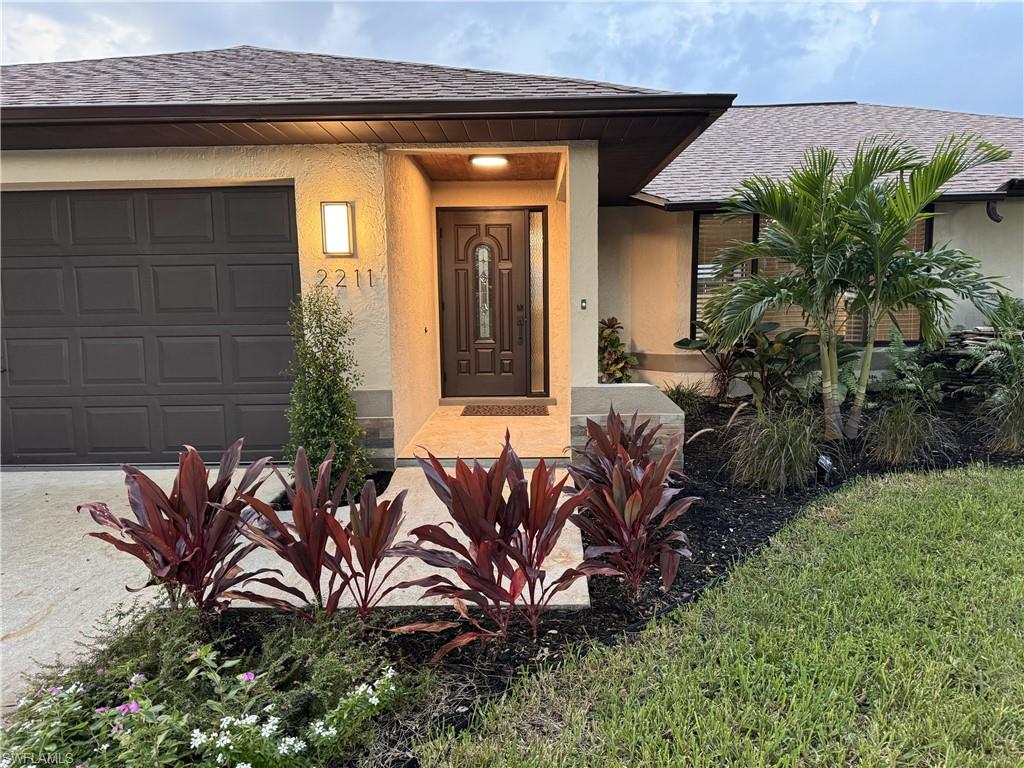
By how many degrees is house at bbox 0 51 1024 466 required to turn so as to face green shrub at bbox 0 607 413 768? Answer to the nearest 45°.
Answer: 0° — it already faces it

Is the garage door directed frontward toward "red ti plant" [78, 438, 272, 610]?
yes

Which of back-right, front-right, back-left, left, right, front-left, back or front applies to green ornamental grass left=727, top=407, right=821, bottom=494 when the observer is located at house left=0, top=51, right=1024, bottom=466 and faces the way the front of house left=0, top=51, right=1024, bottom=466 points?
left

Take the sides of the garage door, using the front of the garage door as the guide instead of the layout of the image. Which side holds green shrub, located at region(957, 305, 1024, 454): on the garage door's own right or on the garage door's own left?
on the garage door's own left

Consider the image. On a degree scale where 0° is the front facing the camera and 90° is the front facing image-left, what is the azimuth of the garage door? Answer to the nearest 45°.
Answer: approximately 0°

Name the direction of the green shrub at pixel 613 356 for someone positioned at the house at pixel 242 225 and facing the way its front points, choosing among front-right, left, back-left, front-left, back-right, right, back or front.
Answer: back-left
